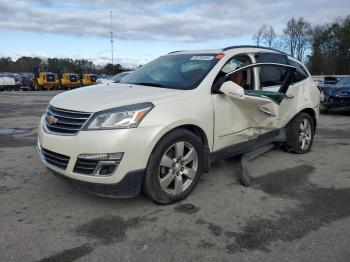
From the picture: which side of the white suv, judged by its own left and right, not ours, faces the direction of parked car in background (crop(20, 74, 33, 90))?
right

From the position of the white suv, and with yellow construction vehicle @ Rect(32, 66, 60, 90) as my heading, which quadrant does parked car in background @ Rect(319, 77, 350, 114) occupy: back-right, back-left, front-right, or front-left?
front-right

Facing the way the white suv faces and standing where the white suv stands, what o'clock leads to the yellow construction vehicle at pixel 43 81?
The yellow construction vehicle is roughly at 4 o'clock from the white suv.

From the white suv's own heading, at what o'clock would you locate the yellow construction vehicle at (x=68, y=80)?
The yellow construction vehicle is roughly at 4 o'clock from the white suv.

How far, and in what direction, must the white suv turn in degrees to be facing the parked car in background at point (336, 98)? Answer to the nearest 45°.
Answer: approximately 180°

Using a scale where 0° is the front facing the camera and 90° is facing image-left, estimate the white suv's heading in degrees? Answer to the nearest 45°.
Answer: approximately 45°
